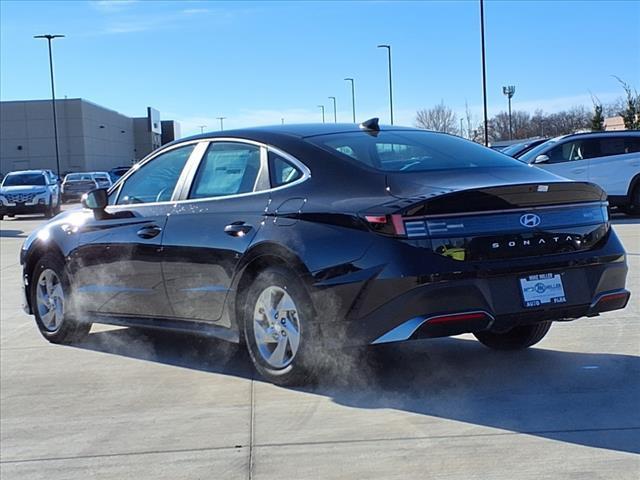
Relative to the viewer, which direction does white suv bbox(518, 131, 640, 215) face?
to the viewer's left

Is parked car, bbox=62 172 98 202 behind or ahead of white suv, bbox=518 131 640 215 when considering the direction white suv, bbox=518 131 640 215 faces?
ahead

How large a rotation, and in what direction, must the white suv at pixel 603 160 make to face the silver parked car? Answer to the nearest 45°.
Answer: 0° — it already faces it

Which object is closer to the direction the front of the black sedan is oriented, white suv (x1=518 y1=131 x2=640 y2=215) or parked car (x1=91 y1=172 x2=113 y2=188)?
the parked car

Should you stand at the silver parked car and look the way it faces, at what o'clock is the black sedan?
The black sedan is roughly at 12 o'clock from the silver parked car.

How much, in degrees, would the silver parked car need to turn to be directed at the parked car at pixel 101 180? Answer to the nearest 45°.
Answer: approximately 180°

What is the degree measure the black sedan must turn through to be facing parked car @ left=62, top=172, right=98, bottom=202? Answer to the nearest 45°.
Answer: approximately 45° to its right

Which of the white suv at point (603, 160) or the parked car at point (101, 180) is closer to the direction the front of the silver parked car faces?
the white suv

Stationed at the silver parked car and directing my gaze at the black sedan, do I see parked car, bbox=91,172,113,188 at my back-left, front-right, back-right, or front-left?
back-left

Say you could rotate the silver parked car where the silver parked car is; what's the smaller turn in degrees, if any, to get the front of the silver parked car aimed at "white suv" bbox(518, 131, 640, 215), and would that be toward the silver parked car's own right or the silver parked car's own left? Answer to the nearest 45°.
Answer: approximately 45° to the silver parked car's own left

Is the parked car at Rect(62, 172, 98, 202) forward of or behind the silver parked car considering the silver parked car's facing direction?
behind

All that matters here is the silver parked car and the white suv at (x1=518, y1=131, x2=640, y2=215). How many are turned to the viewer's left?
1

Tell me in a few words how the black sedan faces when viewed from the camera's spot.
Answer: facing away from the viewer and to the left of the viewer
